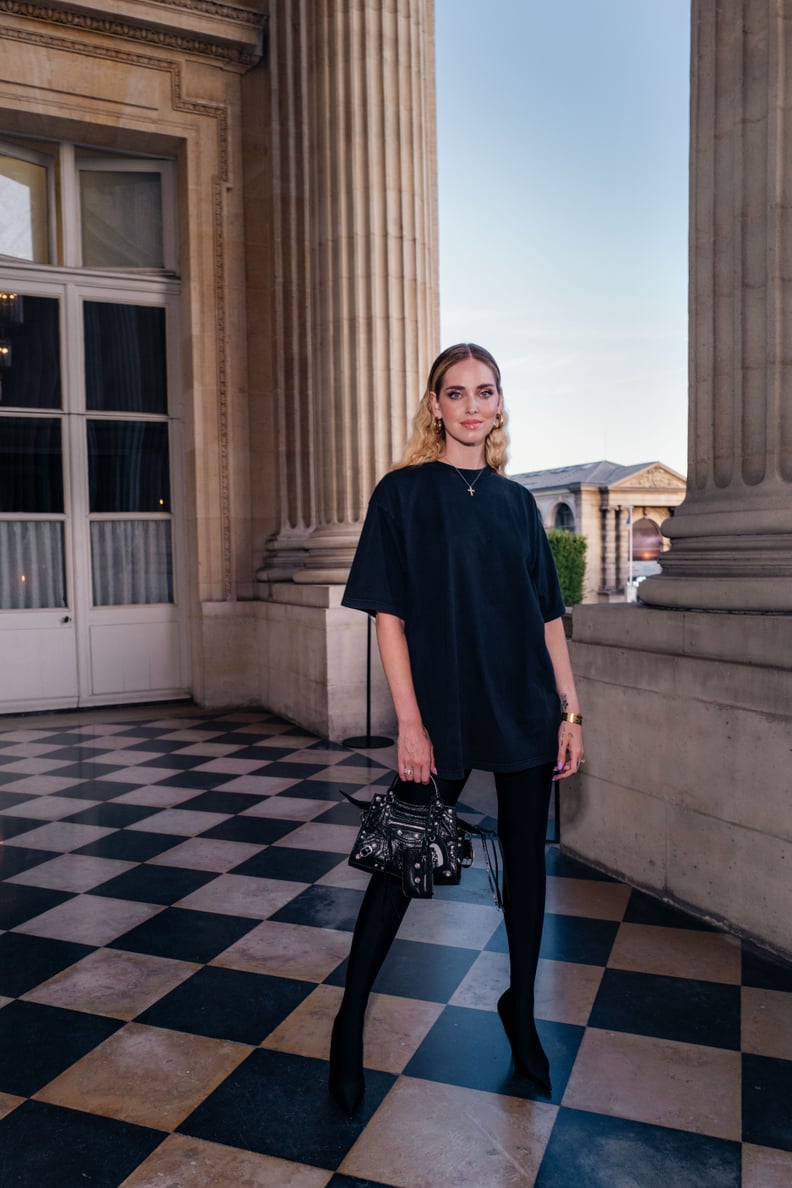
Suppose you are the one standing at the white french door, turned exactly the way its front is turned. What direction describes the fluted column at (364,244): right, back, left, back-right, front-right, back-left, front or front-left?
front-left

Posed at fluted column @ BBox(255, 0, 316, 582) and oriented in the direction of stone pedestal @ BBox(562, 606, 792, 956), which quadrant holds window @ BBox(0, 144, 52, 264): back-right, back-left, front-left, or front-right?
back-right

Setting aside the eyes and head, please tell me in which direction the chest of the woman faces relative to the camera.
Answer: toward the camera

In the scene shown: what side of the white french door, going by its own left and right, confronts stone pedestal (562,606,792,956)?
front

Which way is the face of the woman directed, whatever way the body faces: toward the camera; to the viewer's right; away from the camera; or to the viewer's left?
toward the camera

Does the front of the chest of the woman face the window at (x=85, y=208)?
no

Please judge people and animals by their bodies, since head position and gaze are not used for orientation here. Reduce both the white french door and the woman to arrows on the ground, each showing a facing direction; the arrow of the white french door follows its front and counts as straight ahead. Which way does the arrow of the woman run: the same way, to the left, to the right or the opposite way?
the same way

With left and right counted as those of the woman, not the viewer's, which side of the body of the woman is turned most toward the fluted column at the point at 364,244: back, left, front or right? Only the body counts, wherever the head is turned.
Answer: back

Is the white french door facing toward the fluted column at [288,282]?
no

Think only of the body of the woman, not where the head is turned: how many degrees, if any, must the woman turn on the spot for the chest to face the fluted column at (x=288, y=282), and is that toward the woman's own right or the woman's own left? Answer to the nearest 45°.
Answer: approximately 180°
